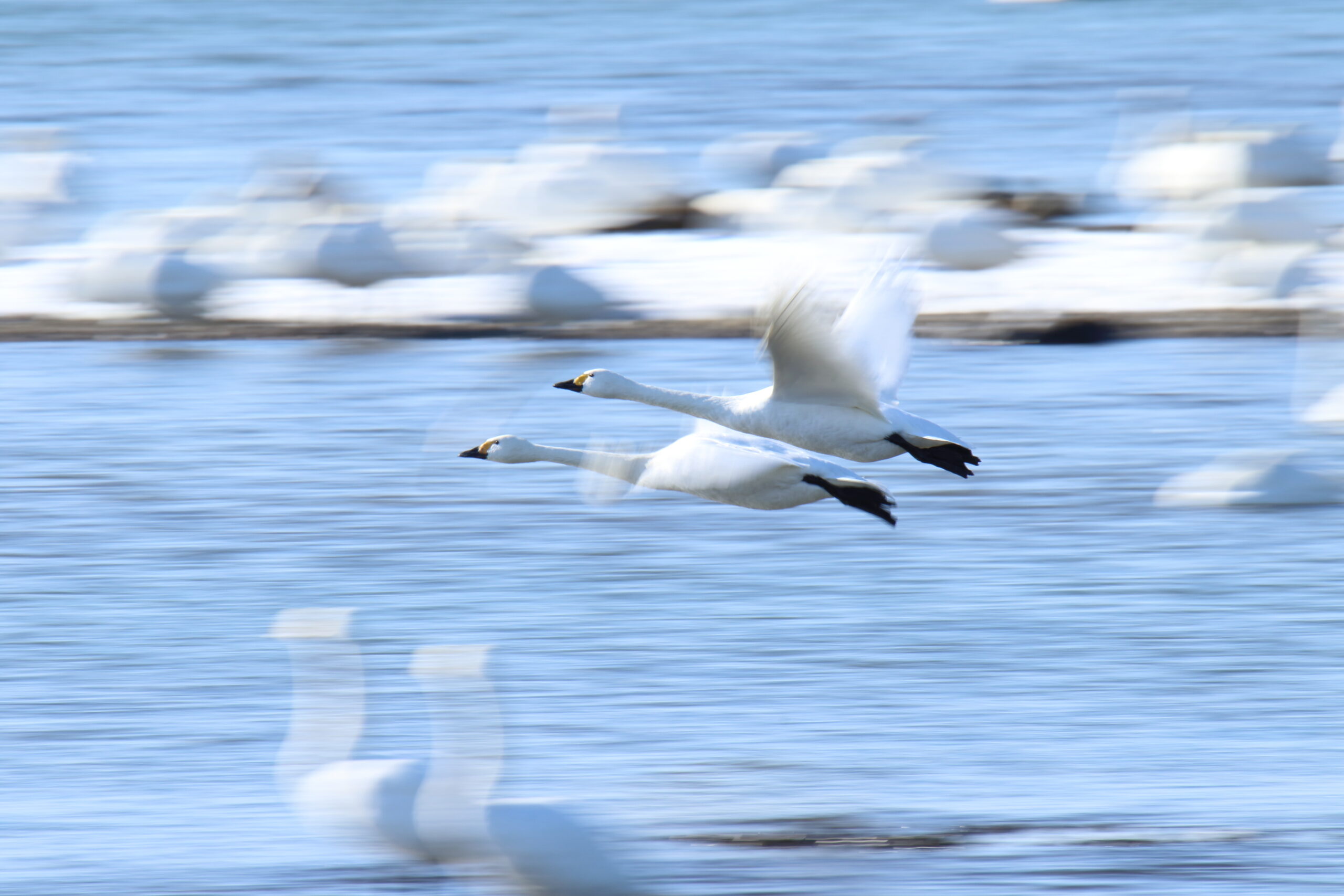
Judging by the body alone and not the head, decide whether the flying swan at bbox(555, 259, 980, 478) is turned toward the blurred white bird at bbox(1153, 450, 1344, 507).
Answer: no

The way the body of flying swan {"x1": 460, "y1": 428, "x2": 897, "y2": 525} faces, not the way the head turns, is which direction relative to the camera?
to the viewer's left

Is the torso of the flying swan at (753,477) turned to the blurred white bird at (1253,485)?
no

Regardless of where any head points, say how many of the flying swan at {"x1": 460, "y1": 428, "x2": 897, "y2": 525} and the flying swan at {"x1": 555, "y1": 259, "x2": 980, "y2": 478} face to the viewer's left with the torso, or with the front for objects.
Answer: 2

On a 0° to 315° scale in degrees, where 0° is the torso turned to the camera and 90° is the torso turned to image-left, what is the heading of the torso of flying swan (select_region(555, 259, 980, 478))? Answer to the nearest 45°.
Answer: approximately 90°

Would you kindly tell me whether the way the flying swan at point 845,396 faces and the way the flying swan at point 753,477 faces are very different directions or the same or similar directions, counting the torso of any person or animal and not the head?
same or similar directions
